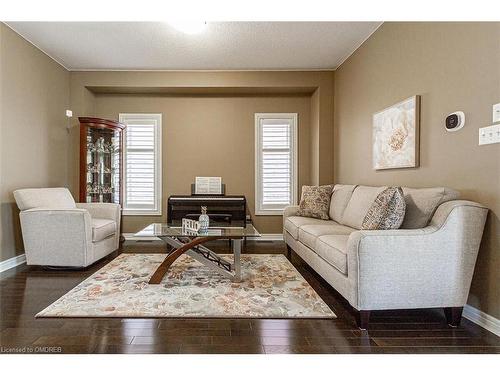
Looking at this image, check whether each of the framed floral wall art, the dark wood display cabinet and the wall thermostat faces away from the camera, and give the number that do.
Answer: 0

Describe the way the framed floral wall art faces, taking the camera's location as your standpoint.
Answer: facing the viewer and to the left of the viewer

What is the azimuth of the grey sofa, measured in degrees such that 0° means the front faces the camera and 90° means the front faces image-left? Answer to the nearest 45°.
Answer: approximately 45°

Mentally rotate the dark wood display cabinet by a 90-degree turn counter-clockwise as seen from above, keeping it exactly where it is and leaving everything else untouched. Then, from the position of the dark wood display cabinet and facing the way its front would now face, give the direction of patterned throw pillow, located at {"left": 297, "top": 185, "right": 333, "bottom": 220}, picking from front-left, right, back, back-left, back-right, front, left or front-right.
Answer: right

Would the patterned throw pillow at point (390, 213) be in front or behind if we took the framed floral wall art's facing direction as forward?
in front

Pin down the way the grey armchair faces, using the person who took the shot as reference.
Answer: facing the viewer and to the right of the viewer

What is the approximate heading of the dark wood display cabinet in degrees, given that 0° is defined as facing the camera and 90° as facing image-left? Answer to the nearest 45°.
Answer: approximately 315°

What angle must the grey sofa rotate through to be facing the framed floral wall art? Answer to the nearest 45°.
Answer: approximately 135° to its right

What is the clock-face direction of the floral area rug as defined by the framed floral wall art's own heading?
The floral area rug is roughly at 12 o'clock from the framed floral wall art.

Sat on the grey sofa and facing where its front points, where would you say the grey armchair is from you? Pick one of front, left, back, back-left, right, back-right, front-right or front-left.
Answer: front-right

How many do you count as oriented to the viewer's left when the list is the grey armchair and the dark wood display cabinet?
0
